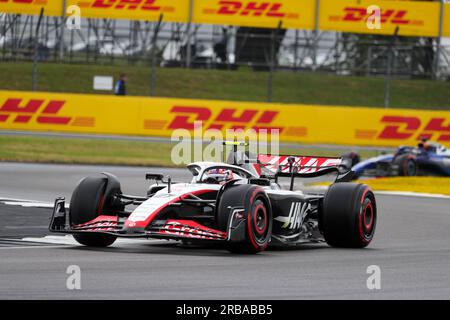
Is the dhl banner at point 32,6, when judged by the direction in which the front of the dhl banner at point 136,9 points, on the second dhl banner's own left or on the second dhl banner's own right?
on the second dhl banner's own right

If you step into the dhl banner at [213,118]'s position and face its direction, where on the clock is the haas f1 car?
The haas f1 car is roughly at 12 o'clock from the dhl banner.

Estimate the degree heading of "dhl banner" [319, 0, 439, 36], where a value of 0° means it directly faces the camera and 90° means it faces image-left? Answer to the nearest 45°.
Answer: approximately 0°

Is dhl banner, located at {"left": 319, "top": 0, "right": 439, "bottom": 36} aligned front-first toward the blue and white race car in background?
yes

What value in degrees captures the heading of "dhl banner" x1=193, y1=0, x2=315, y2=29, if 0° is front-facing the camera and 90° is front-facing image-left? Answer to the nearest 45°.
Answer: approximately 0°

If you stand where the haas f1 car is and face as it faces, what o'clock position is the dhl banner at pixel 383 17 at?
The dhl banner is roughly at 5 o'clock from the haas f1 car.

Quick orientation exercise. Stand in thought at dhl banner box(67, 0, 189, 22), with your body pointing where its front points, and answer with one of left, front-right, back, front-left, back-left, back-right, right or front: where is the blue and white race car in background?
front-left

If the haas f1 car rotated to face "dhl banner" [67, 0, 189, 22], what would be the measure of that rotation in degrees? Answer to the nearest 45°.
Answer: approximately 135° to its right

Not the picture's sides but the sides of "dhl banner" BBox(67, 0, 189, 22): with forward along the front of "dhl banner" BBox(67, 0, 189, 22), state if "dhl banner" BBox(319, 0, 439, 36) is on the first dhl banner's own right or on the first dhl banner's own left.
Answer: on the first dhl banner's own left

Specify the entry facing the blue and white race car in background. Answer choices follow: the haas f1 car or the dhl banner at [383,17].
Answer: the dhl banner
